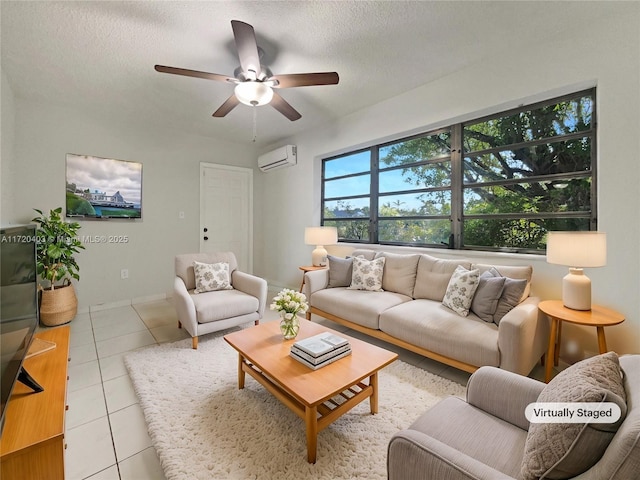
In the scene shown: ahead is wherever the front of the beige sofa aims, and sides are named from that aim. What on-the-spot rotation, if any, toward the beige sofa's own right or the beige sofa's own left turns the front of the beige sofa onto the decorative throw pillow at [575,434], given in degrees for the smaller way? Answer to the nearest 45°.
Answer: approximately 45° to the beige sofa's own left

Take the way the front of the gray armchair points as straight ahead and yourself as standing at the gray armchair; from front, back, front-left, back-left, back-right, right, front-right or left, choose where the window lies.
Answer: front-right

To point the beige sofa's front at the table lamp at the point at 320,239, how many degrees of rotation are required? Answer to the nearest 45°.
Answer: approximately 90° to its right

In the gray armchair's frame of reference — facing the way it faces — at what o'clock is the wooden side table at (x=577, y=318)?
The wooden side table is roughly at 2 o'clock from the gray armchair.

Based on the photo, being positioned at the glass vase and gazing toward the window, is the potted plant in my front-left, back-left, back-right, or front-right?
back-left
